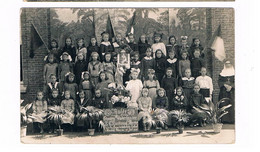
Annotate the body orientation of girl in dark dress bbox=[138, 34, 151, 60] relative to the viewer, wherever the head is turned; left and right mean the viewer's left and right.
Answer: facing the viewer
